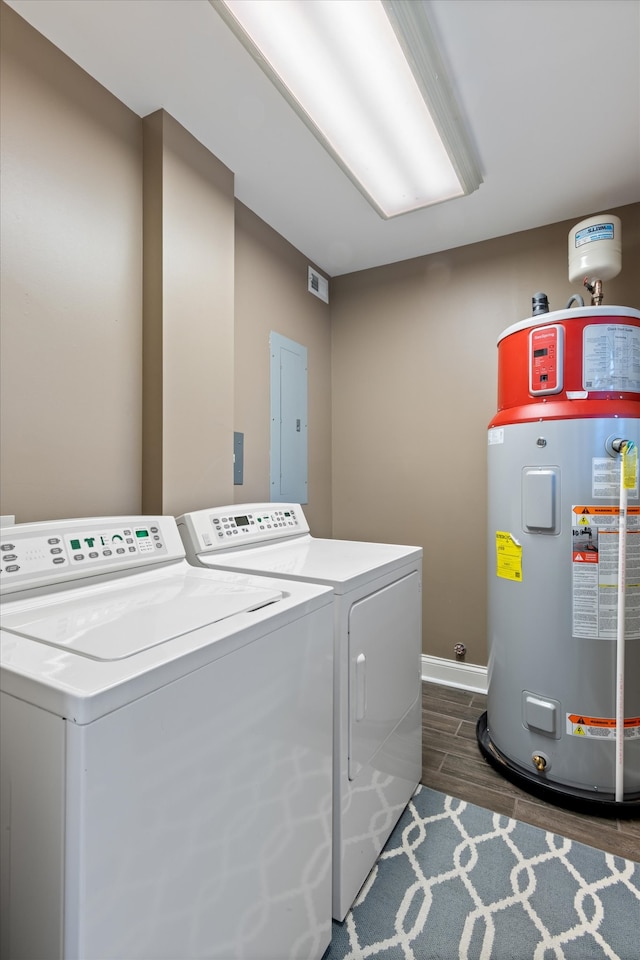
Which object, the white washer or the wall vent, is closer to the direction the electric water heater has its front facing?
the white washer

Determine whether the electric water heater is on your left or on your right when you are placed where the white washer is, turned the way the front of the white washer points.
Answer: on your left

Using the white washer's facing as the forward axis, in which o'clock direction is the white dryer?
The white dryer is roughly at 9 o'clock from the white washer.

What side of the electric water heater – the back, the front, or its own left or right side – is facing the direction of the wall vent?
right

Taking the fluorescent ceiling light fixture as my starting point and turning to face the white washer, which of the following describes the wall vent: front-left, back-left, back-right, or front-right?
back-right
